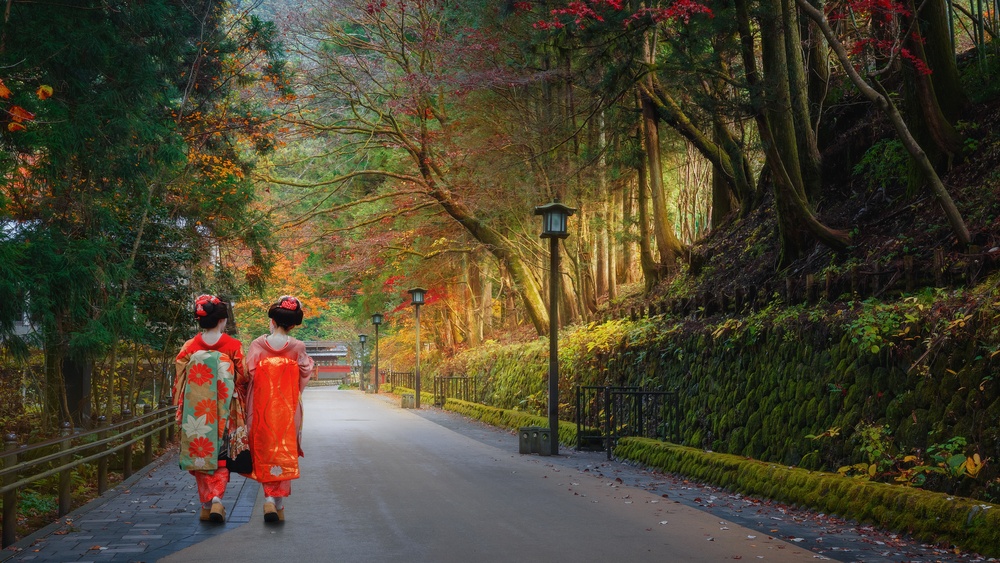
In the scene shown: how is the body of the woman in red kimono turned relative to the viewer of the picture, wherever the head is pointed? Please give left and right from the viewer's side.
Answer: facing away from the viewer

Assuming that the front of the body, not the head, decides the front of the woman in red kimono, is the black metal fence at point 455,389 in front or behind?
in front

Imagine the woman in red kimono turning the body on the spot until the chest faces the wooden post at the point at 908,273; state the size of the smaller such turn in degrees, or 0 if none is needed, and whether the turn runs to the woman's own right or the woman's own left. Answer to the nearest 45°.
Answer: approximately 90° to the woman's own right

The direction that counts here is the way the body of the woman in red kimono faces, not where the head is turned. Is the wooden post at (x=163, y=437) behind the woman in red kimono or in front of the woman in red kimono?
in front

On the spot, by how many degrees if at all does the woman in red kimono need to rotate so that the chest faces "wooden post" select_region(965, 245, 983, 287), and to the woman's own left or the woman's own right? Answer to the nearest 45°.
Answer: approximately 90° to the woman's own right

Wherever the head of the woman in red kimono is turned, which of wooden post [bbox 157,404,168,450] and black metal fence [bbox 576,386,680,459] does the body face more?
the wooden post

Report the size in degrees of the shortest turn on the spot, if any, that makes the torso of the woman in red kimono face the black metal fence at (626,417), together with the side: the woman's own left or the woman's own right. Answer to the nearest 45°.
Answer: approximately 45° to the woman's own right

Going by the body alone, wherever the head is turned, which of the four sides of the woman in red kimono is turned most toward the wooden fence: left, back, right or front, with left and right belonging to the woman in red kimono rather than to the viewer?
left

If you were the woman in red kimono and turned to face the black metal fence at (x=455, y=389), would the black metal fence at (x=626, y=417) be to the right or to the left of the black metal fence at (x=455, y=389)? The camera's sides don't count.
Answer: right

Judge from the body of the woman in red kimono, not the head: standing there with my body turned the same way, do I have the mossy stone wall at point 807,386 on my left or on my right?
on my right
